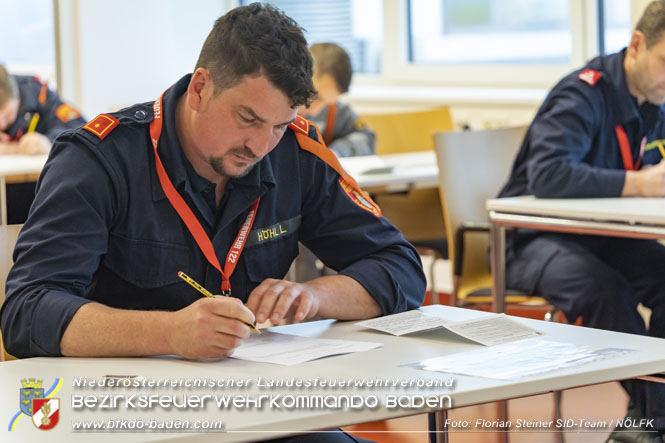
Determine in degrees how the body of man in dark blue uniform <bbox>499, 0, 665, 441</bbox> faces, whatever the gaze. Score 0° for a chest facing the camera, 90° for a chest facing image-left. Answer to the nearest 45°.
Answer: approximately 315°

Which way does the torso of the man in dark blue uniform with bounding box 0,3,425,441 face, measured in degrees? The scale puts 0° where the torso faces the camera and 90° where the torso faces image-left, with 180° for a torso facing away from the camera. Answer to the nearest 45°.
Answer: approximately 315°

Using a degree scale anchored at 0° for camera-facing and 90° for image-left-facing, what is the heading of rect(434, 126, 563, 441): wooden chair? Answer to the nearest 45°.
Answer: approximately 315°

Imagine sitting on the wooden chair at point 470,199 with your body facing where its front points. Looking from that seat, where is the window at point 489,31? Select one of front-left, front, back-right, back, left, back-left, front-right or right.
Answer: back-left

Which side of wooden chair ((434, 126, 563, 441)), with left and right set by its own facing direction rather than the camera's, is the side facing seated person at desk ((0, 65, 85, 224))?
back

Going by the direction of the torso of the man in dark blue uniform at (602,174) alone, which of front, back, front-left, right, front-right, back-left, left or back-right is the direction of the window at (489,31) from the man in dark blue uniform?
back-left

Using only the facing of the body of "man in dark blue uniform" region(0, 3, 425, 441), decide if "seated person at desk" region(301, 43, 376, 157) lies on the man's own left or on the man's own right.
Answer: on the man's own left
